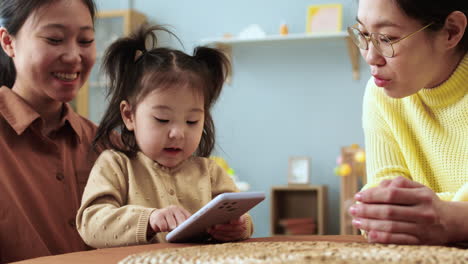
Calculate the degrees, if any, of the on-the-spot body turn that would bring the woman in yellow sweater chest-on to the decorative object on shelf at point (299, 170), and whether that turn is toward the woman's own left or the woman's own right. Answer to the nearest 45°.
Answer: approximately 135° to the woman's own right

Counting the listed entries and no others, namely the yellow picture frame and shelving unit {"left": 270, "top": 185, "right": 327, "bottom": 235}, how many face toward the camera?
2

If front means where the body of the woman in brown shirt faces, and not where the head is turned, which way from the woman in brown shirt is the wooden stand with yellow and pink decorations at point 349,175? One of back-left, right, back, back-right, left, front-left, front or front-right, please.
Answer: left

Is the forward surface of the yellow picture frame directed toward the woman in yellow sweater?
yes

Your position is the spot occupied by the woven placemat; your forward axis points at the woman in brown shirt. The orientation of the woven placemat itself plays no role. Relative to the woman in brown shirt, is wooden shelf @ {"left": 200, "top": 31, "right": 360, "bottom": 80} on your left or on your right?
right

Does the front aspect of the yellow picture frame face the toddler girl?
yes

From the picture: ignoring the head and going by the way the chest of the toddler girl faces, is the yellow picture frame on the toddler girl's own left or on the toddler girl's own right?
on the toddler girl's own left

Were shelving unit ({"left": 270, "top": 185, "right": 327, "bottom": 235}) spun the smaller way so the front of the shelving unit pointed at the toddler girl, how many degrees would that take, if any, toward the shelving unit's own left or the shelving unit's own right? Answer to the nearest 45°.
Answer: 0° — it already faces them

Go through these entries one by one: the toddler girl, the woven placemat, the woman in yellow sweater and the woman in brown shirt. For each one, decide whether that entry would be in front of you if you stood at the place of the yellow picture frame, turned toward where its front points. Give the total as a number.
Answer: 4

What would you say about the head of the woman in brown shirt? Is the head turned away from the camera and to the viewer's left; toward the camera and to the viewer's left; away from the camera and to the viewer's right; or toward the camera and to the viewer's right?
toward the camera and to the viewer's right

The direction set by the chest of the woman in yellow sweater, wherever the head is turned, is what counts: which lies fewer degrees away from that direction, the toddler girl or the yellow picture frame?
the toddler girl
